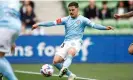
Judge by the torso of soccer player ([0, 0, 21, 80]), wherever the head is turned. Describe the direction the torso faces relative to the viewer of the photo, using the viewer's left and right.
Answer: facing to the left of the viewer

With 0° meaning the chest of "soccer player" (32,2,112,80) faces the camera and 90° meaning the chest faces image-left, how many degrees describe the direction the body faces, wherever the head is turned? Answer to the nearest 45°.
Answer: approximately 0°
